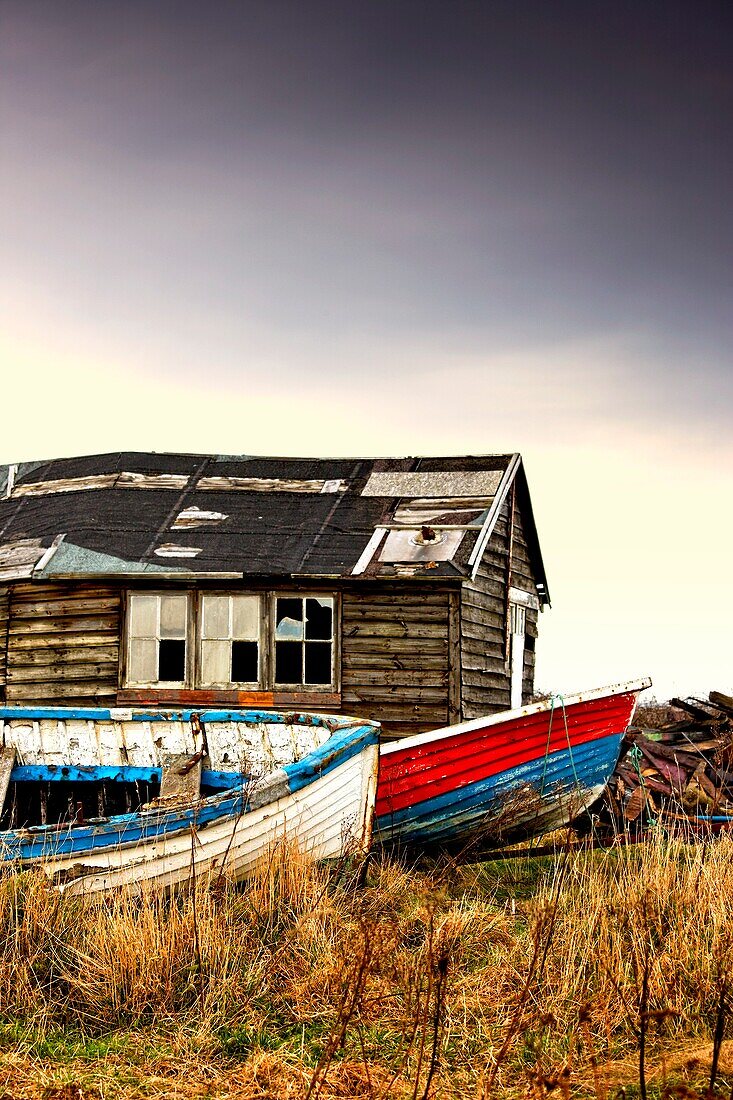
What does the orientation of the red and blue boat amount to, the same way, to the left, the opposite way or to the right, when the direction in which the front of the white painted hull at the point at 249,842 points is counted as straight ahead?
the same way

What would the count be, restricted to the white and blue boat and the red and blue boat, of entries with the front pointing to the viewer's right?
2

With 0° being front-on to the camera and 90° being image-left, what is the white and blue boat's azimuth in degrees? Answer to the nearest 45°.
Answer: approximately 270°

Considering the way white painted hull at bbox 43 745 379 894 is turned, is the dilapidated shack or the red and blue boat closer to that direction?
the red and blue boat

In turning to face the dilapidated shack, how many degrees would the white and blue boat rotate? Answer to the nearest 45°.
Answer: approximately 90° to its left

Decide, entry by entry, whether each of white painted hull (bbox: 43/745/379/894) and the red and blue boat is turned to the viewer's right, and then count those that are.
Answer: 2

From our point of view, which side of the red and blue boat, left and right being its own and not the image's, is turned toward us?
right

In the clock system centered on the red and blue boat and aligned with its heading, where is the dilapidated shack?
The dilapidated shack is roughly at 8 o'clock from the red and blue boat.

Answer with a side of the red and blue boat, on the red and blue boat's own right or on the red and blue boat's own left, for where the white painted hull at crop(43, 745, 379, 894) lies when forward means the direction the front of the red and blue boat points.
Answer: on the red and blue boat's own right

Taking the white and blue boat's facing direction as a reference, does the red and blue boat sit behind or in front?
in front

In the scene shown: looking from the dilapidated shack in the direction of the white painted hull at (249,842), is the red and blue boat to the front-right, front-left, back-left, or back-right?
front-left

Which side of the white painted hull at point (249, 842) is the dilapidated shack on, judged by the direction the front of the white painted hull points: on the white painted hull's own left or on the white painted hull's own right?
on the white painted hull's own left
